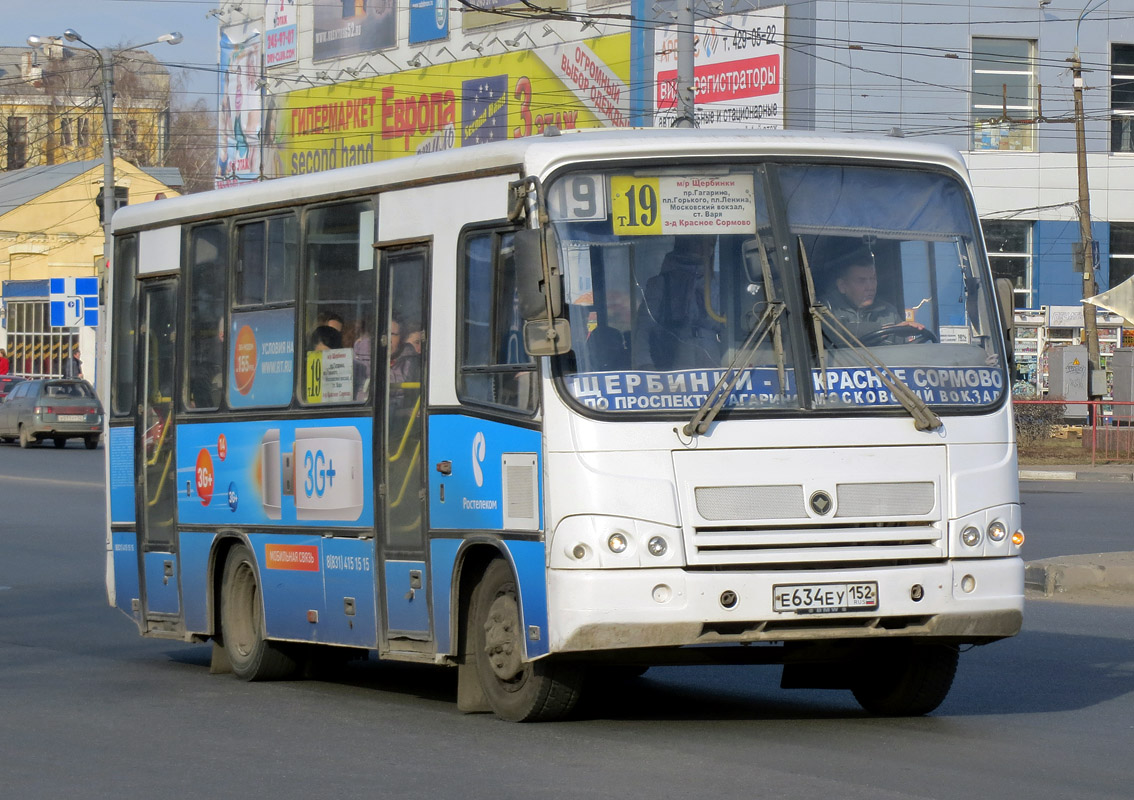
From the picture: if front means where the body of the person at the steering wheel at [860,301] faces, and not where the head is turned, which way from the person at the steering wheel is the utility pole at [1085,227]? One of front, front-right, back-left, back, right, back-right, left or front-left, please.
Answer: back-left

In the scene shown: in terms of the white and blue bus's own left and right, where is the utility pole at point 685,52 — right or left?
on its left

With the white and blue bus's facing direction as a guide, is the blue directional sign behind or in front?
behind

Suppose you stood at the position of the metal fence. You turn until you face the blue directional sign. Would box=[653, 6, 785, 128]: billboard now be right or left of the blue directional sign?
right

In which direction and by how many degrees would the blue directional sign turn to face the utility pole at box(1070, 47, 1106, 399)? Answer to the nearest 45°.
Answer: approximately 45° to its left
